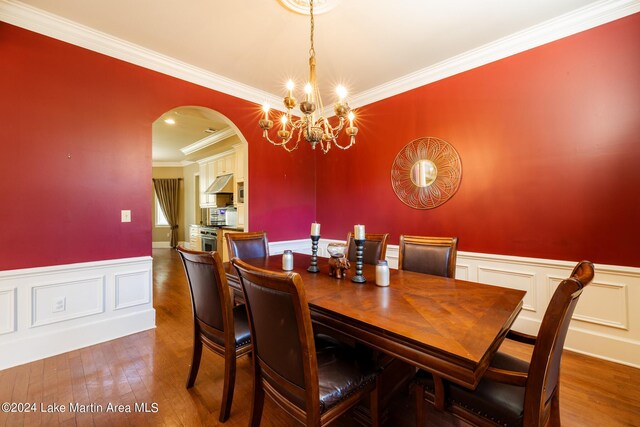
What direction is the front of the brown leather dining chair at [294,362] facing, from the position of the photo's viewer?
facing away from the viewer and to the right of the viewer

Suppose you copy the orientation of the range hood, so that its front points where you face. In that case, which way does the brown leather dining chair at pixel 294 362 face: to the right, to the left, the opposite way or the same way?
the opposite way

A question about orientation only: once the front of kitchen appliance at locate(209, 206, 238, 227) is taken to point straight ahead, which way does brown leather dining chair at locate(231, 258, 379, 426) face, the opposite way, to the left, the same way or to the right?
the opposite way

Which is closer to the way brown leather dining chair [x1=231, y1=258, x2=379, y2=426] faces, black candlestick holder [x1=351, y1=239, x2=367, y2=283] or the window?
the black candlestick holder

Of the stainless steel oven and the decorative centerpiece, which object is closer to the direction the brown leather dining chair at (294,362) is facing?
the decorative centerpiece

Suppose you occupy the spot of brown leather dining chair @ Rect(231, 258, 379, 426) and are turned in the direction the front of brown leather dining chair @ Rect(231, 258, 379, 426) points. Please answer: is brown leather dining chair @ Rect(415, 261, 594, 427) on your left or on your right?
on your right

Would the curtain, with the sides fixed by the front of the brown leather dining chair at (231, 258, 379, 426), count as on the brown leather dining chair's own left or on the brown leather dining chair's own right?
on the brown leather dining chair's own left

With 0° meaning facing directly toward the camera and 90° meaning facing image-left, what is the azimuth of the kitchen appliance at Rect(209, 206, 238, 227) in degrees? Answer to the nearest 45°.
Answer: approximately 45°

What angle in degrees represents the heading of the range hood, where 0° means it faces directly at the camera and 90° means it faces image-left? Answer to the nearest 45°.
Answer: approximately 45°

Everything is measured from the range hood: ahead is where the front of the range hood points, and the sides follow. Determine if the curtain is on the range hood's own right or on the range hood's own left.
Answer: on the range hood's own right
